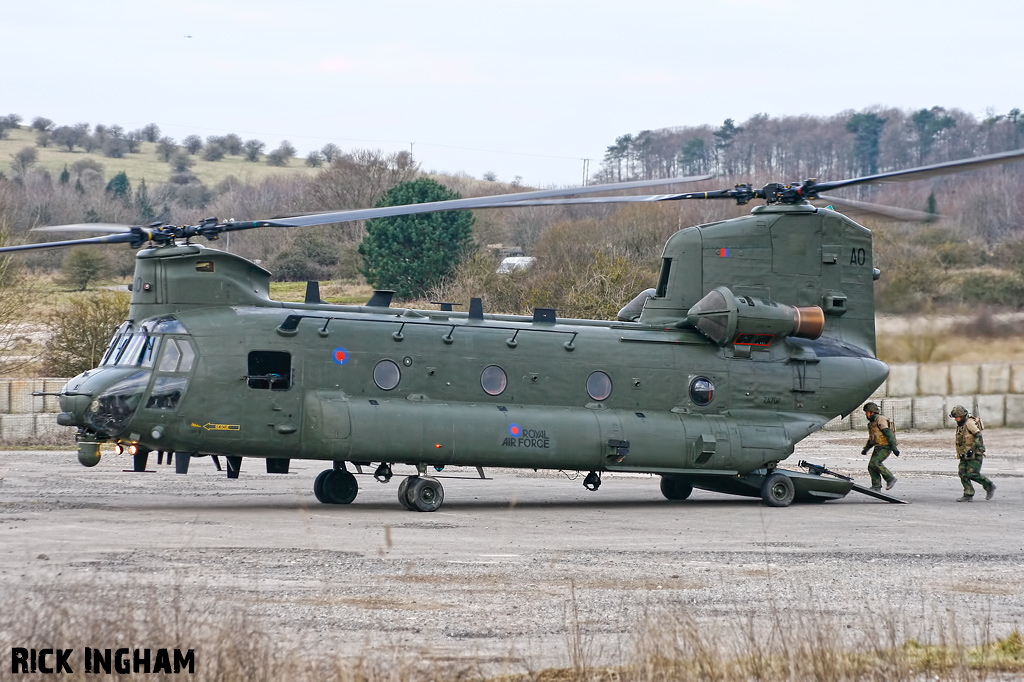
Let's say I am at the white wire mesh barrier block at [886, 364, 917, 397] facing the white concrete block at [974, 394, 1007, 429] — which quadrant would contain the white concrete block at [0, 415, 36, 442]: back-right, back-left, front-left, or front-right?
back-right

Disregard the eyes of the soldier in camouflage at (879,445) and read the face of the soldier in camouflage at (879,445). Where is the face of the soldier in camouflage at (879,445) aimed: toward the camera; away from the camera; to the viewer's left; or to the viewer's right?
to the viewer's left

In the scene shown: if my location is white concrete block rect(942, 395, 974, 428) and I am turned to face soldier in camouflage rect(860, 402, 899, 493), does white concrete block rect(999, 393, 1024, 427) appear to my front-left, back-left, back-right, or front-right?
back-left

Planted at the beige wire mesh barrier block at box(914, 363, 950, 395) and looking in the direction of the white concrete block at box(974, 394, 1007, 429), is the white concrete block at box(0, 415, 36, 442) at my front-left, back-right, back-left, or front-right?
back-right

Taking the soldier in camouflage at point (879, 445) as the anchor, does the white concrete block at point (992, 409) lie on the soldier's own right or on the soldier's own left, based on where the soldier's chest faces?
on the soldier's own right

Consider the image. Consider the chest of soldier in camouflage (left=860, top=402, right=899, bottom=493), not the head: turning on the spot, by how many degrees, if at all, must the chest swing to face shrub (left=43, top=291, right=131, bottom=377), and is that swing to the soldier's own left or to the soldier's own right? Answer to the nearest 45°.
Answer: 0° — they already face it

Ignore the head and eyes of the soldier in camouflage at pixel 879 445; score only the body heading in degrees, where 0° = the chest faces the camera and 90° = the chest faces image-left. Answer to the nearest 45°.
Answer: approximately 90°

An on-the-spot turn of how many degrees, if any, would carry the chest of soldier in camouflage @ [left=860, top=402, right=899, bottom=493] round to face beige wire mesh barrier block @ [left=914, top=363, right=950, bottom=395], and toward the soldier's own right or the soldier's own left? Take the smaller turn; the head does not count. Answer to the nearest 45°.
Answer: approximately 90° to the soldier's own right

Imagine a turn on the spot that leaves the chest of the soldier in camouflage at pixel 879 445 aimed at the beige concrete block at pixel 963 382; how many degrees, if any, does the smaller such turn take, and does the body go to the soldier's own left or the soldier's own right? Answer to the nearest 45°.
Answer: approximately 90° to the soldier's own right

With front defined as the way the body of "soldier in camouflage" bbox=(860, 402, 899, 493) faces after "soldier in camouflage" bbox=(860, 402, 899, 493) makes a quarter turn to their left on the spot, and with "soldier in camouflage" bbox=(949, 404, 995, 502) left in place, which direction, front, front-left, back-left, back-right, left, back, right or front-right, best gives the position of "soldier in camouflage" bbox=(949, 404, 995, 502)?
left
